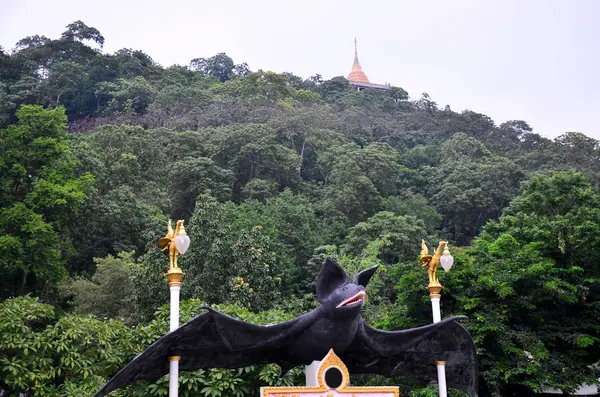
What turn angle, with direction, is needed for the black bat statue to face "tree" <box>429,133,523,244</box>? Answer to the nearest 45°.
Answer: approximately 135° to its left

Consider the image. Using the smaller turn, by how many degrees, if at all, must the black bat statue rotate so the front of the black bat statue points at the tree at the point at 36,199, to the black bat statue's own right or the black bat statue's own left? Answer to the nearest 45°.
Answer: approximately 180°

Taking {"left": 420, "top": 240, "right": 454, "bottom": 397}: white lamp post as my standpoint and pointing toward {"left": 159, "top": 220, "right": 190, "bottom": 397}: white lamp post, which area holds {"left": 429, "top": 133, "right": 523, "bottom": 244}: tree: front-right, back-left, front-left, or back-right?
back-right

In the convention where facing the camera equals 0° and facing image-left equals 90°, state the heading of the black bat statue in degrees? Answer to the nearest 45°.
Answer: approximately 315°

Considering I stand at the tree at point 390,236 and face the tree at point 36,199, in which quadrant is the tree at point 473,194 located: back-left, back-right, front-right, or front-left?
back-right

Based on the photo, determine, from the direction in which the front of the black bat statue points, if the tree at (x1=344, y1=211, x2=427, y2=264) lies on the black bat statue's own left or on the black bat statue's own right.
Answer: on the black bat statue's own left

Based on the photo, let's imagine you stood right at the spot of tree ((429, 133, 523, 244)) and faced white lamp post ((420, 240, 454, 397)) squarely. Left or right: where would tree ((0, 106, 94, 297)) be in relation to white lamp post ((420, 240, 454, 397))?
right

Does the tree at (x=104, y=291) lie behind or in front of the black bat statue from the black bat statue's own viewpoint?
behind
